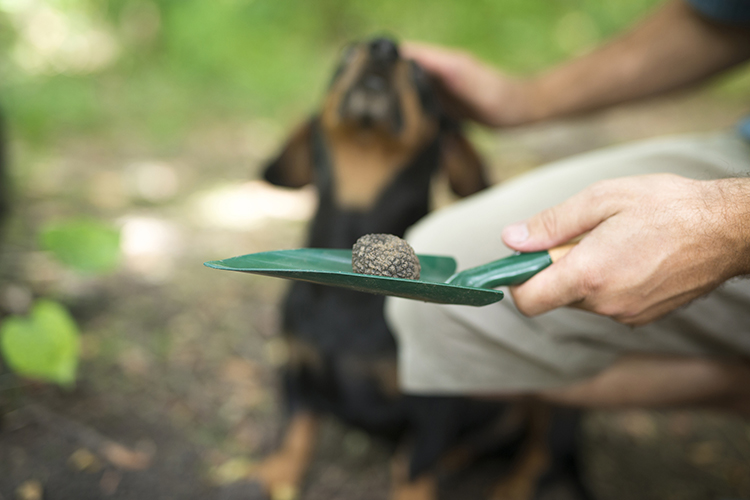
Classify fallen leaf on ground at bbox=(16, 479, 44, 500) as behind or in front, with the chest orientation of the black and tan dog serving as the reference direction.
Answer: in front

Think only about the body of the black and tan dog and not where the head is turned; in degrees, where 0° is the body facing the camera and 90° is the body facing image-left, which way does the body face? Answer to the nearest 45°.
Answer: approximately 45°
